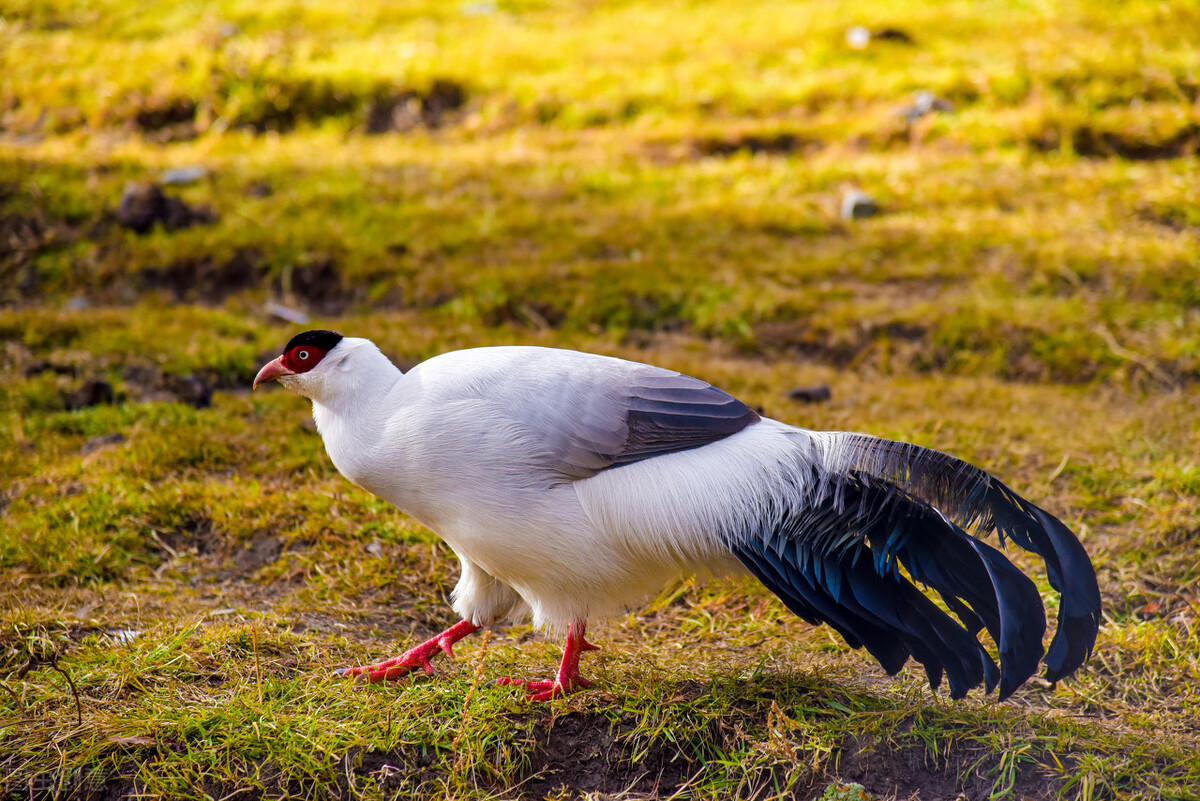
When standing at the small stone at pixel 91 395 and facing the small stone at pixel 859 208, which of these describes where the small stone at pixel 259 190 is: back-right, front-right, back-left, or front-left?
front-left

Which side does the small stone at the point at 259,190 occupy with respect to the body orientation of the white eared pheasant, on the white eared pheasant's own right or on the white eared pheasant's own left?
on the white eared pheasant's own right

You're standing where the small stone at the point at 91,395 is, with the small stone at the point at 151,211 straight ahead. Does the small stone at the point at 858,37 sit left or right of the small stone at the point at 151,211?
right

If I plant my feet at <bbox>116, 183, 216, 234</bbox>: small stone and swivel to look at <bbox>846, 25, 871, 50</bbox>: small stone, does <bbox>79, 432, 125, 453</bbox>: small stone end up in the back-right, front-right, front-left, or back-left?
back-right

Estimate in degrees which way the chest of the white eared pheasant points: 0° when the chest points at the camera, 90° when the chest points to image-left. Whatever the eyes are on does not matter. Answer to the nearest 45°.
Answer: approximately 90°

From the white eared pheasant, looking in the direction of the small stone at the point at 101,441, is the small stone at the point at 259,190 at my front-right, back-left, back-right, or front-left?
front-right

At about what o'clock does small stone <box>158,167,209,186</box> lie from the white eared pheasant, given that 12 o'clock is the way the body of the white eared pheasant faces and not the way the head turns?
The small stone is roughly at 2 o'clock from the white eared pheasant.

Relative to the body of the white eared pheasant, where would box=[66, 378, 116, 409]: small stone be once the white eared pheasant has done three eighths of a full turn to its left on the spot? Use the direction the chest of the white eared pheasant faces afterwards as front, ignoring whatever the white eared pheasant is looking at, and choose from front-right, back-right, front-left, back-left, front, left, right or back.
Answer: back

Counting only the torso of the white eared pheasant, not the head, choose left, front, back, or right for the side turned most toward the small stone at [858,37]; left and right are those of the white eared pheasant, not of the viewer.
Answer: right

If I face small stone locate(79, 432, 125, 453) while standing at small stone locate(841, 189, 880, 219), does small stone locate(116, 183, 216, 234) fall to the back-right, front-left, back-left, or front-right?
front-right

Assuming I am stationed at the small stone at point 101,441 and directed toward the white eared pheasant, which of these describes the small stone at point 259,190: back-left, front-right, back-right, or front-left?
back-left
